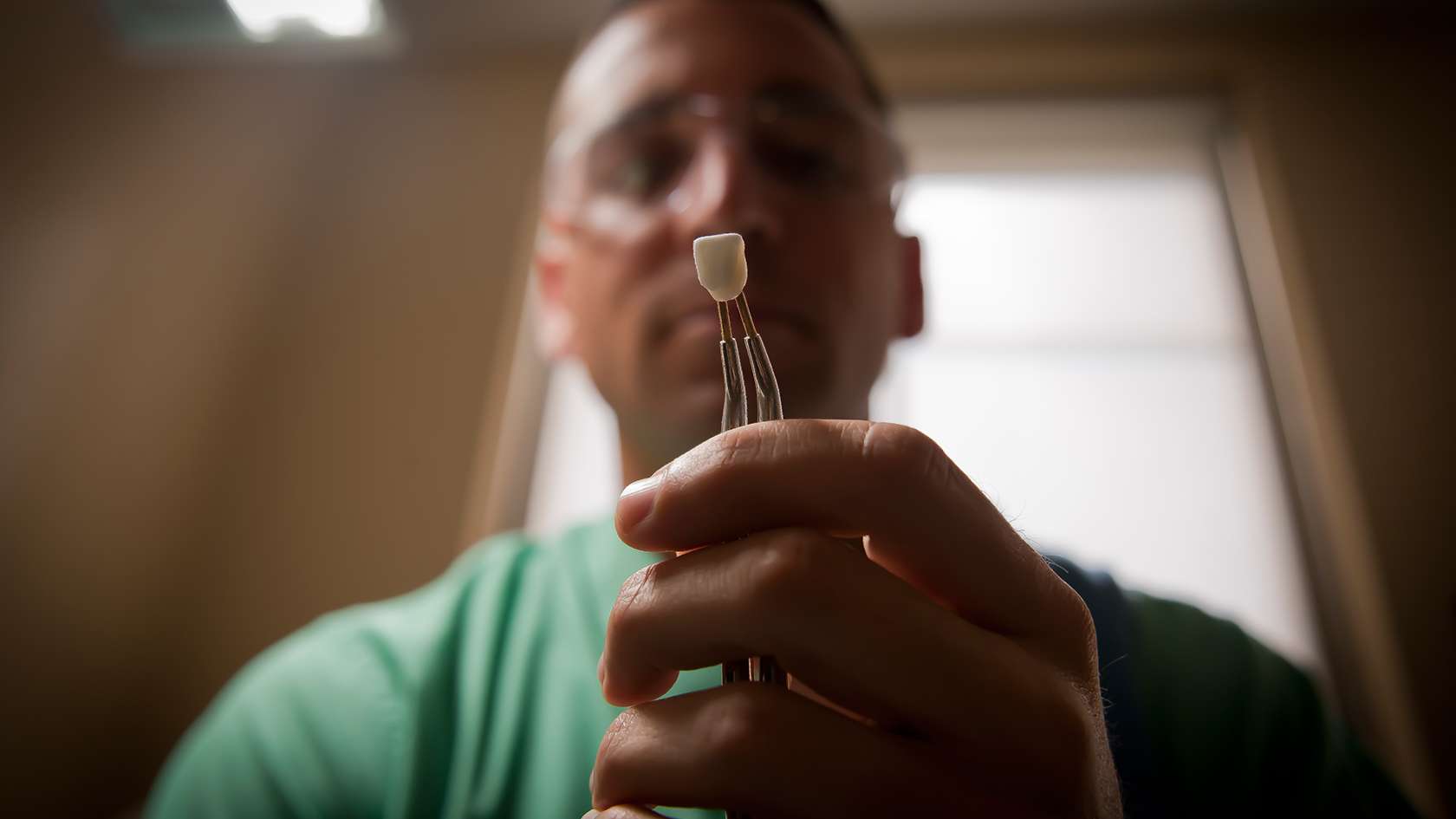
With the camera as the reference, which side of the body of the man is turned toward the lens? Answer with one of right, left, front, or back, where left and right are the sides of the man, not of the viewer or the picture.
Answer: front
